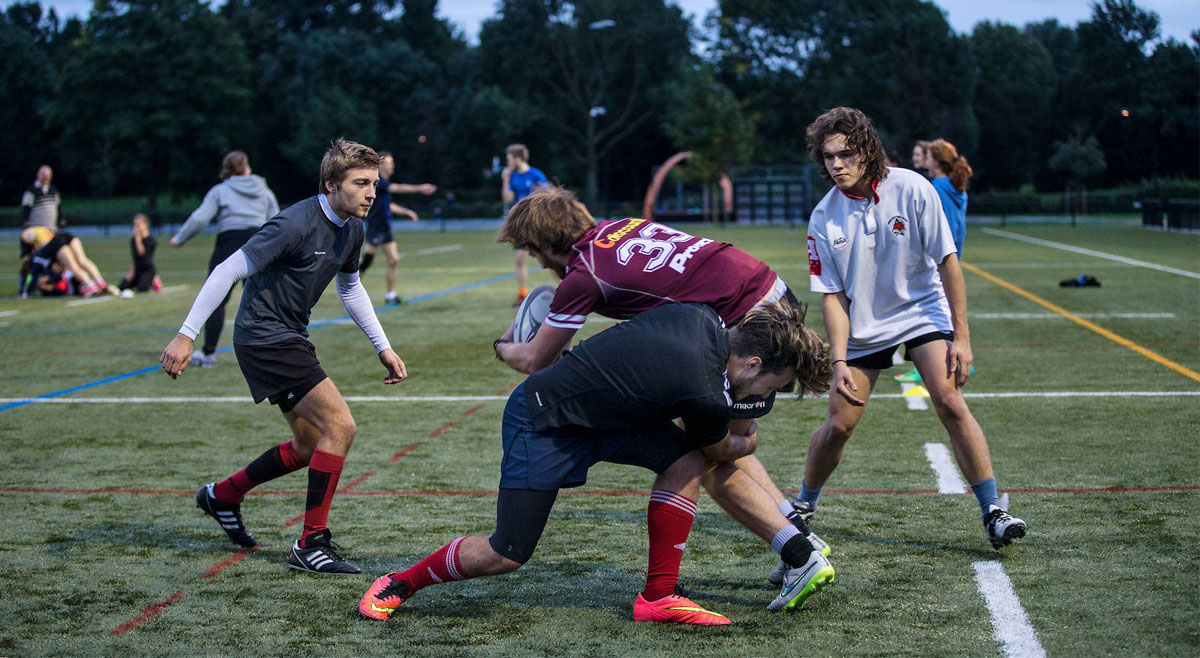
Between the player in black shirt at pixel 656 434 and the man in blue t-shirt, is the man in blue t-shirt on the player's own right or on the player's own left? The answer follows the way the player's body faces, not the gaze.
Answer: on the player's own left

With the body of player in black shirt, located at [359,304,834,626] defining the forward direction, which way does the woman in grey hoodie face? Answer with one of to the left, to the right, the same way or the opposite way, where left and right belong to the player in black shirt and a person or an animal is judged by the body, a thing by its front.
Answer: to the left

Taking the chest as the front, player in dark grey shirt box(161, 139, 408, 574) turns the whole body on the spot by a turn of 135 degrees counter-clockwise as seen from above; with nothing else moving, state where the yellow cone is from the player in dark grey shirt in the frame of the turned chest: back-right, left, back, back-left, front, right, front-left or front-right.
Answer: front-right

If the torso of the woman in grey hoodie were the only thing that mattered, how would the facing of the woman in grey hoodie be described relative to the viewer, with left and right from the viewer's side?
facing away from the viewer

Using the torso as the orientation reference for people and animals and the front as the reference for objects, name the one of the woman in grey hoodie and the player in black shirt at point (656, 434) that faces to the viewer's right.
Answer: the player in black shirt

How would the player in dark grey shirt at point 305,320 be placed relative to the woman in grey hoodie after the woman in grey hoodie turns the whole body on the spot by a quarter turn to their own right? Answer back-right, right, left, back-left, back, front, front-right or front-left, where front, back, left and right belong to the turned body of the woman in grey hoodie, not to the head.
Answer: right

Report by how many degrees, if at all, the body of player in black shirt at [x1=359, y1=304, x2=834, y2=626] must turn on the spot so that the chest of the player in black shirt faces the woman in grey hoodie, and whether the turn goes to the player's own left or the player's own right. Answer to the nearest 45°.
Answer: approximately 135° to the player's own left

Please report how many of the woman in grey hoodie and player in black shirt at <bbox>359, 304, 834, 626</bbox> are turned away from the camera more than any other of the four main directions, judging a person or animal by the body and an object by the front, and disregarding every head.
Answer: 1

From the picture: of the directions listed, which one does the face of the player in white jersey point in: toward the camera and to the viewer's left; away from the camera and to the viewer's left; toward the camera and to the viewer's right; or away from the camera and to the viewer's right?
toward the camera and to the viewer's left

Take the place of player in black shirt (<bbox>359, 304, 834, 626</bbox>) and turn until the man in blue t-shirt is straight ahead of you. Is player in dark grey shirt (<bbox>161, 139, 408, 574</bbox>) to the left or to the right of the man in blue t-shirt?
left

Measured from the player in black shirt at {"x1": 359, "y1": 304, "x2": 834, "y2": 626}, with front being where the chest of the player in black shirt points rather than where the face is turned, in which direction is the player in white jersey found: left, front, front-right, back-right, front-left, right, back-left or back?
front-left

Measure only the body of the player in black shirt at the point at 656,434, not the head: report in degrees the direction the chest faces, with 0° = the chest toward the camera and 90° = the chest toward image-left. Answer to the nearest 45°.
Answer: approximately 270°

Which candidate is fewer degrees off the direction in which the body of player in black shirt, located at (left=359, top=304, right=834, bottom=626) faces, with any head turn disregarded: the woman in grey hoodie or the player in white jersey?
the player in white jersey
